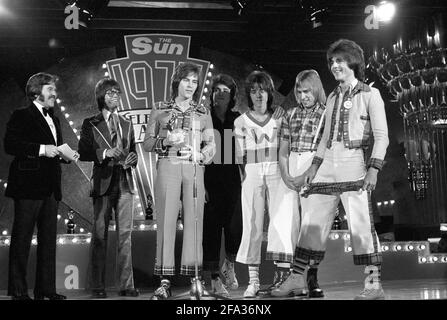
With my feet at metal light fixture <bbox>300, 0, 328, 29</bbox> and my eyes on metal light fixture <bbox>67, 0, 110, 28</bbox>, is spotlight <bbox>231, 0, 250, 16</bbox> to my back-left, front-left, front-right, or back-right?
front-right

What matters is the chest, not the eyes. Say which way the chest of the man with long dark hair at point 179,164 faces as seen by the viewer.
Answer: toward the camera

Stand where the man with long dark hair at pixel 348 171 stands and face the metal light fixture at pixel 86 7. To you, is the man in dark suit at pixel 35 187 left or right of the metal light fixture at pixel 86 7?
left

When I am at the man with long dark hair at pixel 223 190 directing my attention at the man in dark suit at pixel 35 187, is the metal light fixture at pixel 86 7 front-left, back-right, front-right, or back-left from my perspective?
front-right

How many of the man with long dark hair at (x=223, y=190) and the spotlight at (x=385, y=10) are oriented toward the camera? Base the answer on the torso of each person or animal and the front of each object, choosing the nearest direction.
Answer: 2

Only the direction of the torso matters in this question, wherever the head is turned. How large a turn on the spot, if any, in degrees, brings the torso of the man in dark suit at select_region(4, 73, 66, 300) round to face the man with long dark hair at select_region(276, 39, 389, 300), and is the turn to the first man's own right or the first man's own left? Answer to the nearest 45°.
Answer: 0° — they already face them

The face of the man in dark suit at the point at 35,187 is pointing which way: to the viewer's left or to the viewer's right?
to the viewer's right

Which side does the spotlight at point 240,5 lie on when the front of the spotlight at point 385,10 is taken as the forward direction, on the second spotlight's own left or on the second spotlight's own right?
on the second spotlight's own right

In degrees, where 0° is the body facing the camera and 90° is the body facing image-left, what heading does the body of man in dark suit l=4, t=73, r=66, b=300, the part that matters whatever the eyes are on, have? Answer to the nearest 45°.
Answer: approximately 315°

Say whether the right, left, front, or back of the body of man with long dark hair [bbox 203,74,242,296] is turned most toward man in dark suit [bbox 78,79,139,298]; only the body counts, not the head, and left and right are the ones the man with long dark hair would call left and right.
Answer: right

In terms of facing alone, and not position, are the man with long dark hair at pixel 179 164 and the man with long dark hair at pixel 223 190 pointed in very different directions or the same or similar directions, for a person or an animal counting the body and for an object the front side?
same or similar directions

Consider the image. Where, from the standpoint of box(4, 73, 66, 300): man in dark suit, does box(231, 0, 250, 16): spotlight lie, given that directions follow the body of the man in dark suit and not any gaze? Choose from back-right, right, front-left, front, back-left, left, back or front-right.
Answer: left

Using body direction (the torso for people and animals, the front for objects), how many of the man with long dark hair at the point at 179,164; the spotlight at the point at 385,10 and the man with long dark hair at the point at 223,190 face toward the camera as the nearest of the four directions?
3

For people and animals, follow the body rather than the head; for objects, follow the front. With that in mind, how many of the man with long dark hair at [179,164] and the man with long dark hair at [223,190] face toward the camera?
2

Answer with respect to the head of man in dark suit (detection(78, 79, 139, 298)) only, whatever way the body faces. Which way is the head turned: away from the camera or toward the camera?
toward the camera
